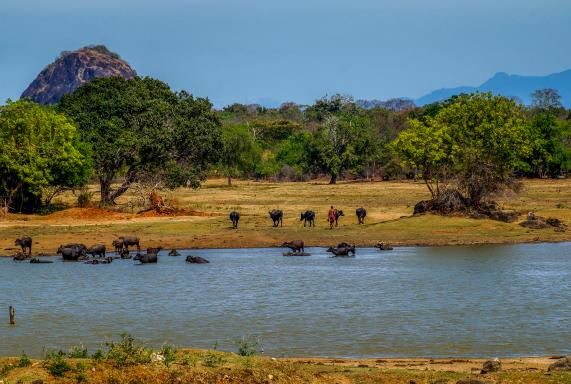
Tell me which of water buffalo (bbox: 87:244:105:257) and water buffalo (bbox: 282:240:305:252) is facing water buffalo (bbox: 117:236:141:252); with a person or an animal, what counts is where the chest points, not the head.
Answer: water buffalo (bbox: 282:240:305:252)

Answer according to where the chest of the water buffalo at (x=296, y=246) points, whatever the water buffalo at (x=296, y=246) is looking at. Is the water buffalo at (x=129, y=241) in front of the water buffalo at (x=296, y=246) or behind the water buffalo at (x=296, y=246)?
in front

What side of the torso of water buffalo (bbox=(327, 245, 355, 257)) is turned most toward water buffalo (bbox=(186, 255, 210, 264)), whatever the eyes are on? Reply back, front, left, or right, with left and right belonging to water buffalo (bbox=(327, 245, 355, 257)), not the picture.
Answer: front

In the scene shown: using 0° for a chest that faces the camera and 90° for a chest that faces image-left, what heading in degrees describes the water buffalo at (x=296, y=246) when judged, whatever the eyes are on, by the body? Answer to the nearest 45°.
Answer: approximately 90°

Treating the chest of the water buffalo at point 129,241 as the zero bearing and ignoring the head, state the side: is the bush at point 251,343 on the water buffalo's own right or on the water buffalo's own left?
on the water buffalo's own left

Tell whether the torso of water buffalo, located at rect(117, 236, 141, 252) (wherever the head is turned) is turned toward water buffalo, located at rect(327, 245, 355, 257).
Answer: no

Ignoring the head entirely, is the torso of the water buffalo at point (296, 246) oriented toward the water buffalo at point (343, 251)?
no

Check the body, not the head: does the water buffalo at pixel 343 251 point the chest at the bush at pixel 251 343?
no

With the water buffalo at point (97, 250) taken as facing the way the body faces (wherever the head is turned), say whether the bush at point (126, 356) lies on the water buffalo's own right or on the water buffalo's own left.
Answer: on the water buffalo's own left

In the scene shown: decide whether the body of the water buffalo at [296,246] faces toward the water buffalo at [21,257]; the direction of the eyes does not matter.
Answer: yes

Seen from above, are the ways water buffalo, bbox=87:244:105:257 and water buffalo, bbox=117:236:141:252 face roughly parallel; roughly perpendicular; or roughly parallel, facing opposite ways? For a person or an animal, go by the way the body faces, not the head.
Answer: roughly parallel

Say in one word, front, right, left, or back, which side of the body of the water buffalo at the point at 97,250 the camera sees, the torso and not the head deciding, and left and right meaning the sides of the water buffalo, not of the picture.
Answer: left

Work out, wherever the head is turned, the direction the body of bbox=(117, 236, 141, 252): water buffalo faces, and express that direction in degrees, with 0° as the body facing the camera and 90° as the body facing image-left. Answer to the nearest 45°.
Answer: approximately 90°

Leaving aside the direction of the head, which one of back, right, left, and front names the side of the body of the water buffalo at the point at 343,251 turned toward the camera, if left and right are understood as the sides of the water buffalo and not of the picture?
left

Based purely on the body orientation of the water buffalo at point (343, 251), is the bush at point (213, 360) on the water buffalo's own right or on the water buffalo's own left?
on the water buffalo's own left
